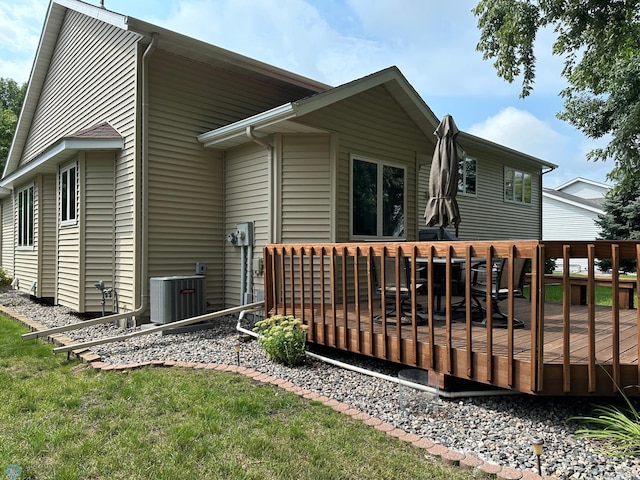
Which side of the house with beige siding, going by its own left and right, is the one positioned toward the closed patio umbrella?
back

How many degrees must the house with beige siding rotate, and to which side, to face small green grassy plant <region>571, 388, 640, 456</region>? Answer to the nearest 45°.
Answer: approximately 180°

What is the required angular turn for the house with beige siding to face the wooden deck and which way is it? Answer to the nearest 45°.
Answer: approximately 180°

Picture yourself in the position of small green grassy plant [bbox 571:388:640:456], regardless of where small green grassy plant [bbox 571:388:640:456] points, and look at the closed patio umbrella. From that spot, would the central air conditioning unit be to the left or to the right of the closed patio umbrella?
left

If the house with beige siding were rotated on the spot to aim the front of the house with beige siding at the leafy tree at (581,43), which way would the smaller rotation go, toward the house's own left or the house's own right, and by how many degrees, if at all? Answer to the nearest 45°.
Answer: approximately 135° to the house's own right

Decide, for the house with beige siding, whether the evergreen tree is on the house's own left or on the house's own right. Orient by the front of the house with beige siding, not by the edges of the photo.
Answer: on the house's own right

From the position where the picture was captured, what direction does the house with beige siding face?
facing away from the viewer and to the left of the viewer

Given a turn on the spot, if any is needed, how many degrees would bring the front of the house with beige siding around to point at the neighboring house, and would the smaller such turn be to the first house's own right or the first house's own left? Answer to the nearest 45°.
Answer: approximately 90° to the first house's own right
